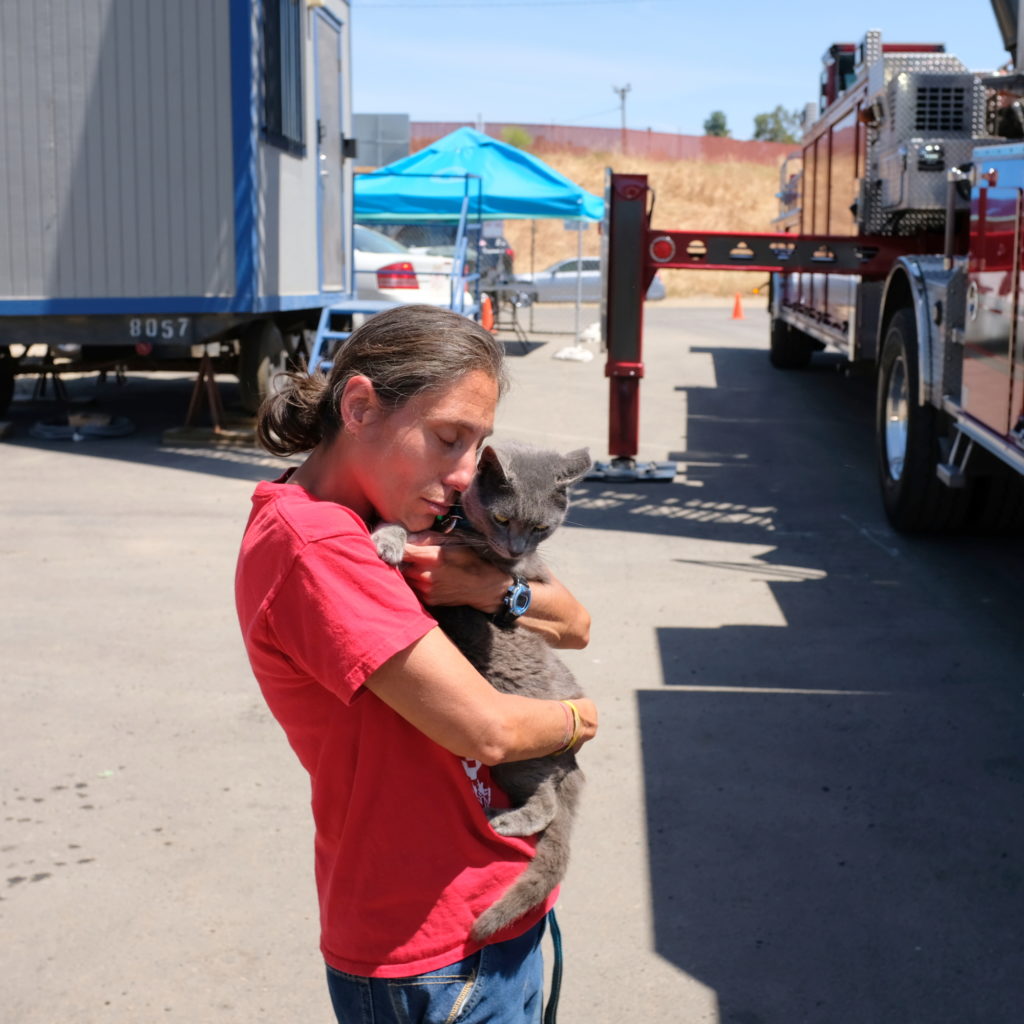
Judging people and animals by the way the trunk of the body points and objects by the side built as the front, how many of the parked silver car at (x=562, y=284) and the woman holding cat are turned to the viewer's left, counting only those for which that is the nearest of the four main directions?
1

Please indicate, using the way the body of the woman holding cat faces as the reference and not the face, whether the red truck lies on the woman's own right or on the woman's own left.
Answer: on the woman's own left

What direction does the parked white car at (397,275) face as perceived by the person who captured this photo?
facing away from the viewer and to the left of the viewer

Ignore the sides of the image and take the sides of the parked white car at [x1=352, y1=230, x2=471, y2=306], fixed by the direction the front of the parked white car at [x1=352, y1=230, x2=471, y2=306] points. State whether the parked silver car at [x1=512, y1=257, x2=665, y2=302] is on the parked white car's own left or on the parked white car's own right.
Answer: on the parked white car's own right

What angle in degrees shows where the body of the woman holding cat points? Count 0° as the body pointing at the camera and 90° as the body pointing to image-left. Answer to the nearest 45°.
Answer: approximately 270°

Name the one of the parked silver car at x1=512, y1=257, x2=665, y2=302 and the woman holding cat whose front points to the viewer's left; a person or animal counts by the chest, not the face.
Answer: the parked silver car

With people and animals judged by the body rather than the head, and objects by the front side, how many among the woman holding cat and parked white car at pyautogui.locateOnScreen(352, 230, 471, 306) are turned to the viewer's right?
1

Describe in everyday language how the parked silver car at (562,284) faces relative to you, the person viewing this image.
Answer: facing to the left of the viewer

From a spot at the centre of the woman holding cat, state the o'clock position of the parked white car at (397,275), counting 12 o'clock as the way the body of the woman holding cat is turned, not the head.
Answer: The parked white car is roughly at 9 o'clock from the woman holding cat.

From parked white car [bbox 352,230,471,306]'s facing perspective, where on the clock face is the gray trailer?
The gray trailer is roughly at 8 o'clock from the parked white car.

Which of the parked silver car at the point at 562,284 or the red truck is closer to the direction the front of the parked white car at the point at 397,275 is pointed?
the parked silver car
